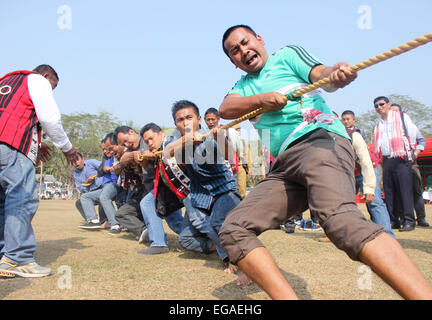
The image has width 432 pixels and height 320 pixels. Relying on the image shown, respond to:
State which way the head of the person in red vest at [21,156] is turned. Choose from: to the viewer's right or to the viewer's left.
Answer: to the viewer's right

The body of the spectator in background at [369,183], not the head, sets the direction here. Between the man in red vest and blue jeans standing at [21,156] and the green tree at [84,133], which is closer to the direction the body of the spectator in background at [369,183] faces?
the man in red vest and blue jeans standing

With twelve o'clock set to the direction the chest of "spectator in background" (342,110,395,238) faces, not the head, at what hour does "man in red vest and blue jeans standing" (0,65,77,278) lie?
"man in red vest and blue jeans standing" (0,65,77,278) is roughly at 12 o'clock from "spectator in background" (342,110,395,238).

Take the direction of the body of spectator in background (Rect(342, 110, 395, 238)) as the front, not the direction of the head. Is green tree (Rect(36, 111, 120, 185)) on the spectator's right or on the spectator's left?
on the spectator's right

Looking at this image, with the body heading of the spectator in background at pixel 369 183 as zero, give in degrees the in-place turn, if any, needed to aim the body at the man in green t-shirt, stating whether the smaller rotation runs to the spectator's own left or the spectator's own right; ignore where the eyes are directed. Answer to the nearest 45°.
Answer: approximately 45° to the spectator's own left

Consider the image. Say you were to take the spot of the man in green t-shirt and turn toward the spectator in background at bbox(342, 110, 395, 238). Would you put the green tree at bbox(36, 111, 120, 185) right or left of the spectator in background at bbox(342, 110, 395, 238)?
left

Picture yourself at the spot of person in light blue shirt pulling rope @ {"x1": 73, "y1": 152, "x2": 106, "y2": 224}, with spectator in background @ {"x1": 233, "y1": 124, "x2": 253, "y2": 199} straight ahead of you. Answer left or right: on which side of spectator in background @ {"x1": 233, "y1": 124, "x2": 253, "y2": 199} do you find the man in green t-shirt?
right

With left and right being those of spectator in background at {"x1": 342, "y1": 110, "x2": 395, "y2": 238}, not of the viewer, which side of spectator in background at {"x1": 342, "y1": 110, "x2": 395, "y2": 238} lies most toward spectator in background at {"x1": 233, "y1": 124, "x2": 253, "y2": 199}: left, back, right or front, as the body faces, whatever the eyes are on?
right

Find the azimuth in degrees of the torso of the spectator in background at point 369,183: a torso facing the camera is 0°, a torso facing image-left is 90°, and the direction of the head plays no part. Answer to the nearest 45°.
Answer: approximately 45°

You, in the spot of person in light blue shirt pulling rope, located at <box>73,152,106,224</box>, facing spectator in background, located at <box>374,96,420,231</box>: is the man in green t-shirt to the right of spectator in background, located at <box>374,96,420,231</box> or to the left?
right
